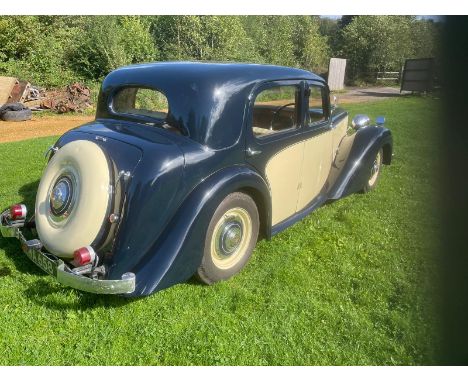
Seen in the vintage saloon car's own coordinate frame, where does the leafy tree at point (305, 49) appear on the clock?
The leafy tree is roughly at 11 o'clock from the vintage saloon car.

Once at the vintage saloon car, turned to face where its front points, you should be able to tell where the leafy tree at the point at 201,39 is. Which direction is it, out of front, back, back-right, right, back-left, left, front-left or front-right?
front-left

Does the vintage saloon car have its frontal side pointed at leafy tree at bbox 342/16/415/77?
yes

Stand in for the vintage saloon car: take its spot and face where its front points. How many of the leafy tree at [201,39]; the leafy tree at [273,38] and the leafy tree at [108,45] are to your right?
0

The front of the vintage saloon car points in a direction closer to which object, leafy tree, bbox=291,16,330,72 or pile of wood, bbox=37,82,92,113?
the leafy tree

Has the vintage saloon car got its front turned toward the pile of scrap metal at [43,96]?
no

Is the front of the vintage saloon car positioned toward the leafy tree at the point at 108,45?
no

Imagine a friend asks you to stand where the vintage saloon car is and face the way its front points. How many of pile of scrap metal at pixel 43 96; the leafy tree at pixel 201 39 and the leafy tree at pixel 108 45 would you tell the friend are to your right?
0

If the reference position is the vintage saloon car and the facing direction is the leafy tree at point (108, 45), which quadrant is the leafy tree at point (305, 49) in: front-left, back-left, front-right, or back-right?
front-right

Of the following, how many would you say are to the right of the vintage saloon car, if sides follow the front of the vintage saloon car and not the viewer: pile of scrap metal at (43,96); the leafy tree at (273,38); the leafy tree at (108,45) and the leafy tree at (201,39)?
0

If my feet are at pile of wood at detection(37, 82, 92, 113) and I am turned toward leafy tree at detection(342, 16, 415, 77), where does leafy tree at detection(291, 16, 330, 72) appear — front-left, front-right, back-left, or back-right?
front-left

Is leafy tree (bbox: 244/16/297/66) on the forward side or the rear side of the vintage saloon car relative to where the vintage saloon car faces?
on the forward side

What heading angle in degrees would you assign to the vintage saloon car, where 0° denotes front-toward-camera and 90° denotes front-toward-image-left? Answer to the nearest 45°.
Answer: approximately 225°
